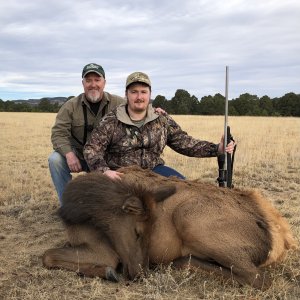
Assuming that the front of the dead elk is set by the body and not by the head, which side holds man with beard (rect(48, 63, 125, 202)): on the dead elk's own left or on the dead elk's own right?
on the dead elk's own right

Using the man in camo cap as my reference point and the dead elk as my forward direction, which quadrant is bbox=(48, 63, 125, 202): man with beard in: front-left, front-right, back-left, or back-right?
back-right

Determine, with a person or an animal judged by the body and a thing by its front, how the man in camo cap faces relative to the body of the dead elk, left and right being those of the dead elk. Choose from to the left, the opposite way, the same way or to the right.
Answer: to the left

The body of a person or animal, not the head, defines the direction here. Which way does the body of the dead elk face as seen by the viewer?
to the viewer's left

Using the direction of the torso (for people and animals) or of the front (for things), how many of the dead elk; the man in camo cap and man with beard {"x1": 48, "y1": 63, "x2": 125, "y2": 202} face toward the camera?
2

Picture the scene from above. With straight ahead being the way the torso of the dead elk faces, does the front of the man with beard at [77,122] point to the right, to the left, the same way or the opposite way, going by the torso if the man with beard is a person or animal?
to the left

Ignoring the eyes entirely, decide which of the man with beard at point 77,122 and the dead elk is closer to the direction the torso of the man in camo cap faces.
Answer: the dead elk

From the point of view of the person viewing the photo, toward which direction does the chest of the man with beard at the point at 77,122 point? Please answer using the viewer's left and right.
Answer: facing the viewer

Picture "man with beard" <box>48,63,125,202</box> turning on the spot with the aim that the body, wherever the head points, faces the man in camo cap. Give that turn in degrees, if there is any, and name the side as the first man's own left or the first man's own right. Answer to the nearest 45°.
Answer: approximately 45° to the first man's own left

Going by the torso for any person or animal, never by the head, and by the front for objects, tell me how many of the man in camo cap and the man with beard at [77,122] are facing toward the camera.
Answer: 2

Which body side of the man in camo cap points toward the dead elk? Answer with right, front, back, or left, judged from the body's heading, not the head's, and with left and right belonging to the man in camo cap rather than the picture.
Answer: front
